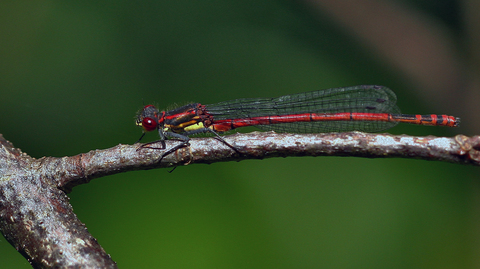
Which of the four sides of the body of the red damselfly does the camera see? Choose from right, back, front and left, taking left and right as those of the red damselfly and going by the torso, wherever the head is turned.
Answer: left
